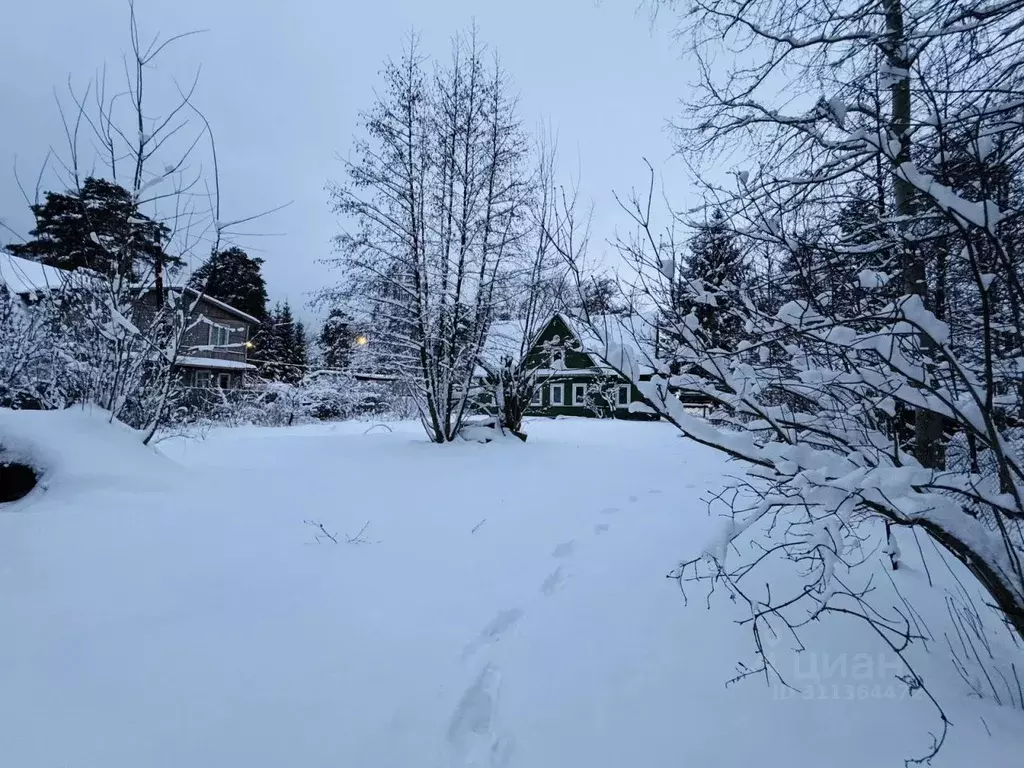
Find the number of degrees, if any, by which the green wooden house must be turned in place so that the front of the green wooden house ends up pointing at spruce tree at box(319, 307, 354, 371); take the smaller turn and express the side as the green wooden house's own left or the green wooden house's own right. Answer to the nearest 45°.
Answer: approximately 135° to the green wooden house's own right

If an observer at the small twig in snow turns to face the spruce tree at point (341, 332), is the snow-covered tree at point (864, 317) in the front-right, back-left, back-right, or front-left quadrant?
back-right

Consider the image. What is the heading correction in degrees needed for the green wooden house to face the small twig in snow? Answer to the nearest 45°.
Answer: approximately 45° to its right

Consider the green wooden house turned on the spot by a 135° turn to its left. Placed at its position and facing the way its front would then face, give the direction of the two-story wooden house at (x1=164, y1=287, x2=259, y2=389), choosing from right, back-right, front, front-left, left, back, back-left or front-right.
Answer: left

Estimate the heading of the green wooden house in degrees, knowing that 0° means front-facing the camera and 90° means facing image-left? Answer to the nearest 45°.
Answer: approximately 0°

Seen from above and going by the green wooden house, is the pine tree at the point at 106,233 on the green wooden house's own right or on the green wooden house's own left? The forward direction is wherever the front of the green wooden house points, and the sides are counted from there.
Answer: on the green wooden house's own right

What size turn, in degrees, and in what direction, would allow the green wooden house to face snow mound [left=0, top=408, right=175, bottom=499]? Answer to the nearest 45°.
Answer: approximately 45° to its right

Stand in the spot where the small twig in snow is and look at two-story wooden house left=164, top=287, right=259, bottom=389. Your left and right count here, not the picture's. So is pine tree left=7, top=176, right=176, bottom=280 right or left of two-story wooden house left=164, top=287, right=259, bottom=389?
left
